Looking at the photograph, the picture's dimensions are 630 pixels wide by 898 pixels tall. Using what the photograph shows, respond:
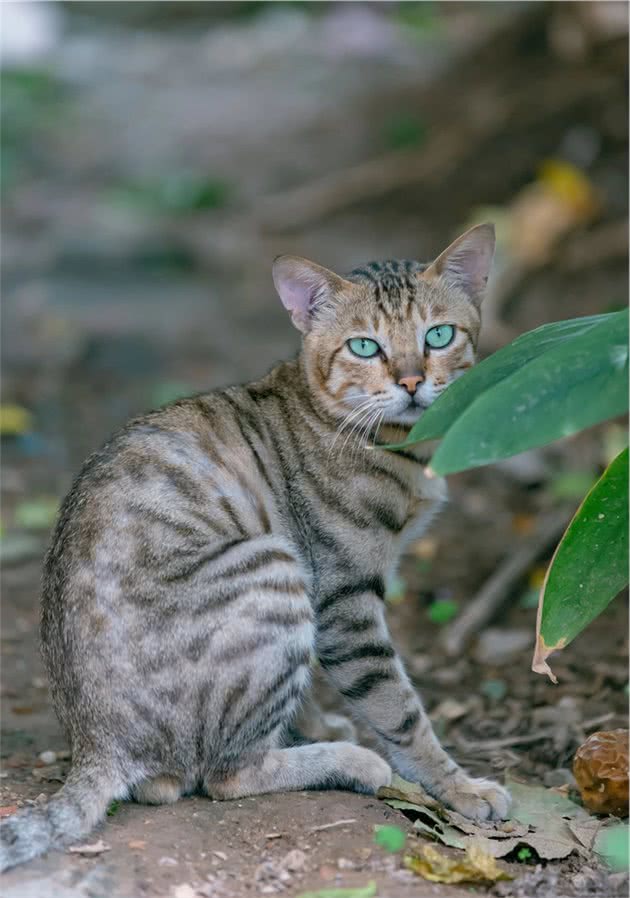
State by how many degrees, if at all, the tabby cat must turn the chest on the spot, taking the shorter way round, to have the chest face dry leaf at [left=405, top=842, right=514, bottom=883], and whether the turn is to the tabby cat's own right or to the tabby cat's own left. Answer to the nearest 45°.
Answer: approximately 45° to the tabby cat's own right

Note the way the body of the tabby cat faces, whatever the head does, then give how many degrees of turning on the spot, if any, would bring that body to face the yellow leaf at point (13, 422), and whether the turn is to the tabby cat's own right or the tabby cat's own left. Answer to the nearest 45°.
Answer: approximately 90° to the tabby cat's own left

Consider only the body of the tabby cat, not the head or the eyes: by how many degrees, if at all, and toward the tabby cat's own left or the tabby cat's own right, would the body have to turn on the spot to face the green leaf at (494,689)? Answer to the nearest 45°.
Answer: approximately 45° to the tabby cat's own left

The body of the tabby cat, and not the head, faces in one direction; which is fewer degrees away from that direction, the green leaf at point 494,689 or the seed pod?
the seed pod

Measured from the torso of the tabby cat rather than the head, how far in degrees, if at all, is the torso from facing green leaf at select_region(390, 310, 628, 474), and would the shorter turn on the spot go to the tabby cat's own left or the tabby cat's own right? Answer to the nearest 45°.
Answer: approximately 45° to the tabby cat's own right

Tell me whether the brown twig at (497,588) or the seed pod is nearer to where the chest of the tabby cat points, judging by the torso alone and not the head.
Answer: the seed pod

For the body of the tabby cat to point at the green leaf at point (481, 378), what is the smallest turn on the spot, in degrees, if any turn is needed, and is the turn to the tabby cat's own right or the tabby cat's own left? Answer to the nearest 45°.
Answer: approximately 45° to the tabby cat's own right

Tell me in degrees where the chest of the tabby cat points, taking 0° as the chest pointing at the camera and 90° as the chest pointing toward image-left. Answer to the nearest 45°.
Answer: approximately 270°
